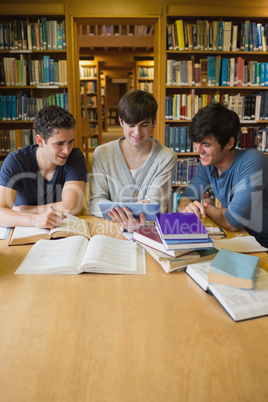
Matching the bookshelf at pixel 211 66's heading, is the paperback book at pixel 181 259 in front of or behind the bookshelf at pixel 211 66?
in front

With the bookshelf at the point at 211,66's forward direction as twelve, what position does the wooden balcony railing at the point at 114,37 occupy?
the wooden balcony railing at the point at 114,37 is roughly at 5 o'clock from the bookshelf at the point at 211,66.

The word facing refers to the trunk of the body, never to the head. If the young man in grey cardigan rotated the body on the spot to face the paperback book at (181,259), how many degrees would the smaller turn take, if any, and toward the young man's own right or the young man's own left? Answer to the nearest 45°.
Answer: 0° — they already face it

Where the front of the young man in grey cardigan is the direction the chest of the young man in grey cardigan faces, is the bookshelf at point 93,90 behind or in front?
behind

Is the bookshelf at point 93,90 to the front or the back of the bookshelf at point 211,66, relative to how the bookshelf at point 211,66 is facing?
to the back

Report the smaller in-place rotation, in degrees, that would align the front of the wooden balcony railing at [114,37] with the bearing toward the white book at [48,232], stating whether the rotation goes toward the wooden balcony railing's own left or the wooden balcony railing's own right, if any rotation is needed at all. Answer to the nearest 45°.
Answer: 0° — it already faces it

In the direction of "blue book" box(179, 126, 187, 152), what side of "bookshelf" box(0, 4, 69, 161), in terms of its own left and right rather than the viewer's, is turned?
left
